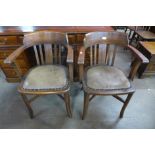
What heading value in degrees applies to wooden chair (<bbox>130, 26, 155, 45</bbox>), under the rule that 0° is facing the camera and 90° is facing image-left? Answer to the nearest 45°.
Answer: approximately 315°

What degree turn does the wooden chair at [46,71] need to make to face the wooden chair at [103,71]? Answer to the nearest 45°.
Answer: approximately 90° to its left

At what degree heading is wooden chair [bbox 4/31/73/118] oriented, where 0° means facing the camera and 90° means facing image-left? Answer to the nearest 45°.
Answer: approximately 0°

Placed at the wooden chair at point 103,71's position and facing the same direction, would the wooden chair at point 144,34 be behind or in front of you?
behind

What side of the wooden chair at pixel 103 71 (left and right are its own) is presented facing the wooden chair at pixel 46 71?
right

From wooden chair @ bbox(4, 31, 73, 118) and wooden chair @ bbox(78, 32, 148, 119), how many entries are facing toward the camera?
2

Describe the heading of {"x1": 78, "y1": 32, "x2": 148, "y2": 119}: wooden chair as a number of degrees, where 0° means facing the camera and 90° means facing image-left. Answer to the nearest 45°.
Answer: approximately 0°
